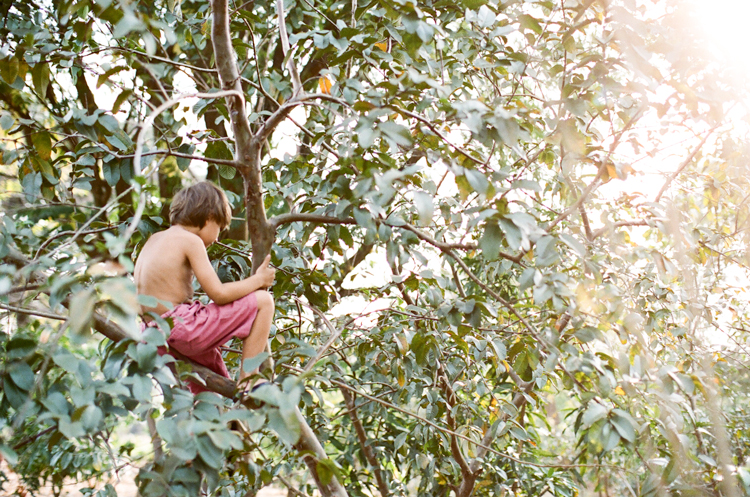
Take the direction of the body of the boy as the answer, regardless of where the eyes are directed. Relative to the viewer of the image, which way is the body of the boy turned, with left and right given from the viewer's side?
facing away from the viewer and to the right of the viewer

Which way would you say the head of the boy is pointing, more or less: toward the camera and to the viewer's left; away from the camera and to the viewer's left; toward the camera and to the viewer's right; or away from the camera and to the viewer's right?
away from the camera and to the viewer's right
